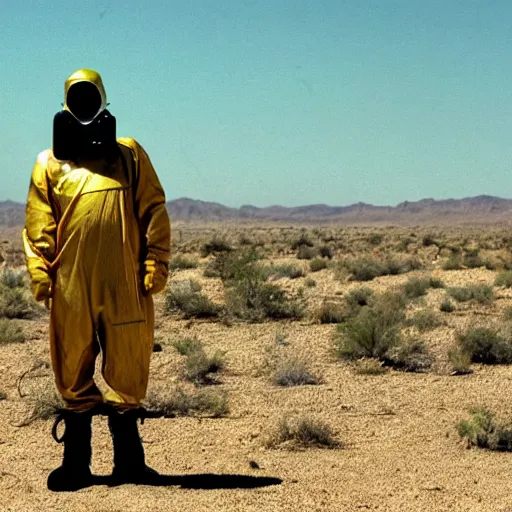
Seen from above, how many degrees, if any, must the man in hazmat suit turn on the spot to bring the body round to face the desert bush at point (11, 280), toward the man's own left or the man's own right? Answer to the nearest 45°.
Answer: approximately 180°

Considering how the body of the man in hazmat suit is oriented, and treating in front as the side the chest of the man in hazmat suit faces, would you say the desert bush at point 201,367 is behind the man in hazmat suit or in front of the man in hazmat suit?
behind

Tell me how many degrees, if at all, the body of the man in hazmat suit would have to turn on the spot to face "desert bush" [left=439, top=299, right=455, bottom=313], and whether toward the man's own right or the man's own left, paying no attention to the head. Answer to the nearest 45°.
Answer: approximately 135° to the man's own left

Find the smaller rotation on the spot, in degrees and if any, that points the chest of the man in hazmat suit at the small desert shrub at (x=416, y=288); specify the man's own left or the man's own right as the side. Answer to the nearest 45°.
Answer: approximately 135° to the man's own left

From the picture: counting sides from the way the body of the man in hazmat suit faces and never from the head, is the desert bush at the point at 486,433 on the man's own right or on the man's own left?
on the man's own left

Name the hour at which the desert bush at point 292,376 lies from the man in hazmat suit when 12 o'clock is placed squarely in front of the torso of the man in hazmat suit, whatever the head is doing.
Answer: The desert bush is roughly at 7 o'clock from the man in hazmat suit.

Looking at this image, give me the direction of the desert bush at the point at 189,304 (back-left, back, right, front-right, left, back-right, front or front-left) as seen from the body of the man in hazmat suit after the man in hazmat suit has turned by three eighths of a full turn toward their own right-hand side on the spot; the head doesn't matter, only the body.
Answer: front-right

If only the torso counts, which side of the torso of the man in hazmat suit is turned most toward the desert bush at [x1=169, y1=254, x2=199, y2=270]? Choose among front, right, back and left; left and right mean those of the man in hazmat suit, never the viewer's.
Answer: back

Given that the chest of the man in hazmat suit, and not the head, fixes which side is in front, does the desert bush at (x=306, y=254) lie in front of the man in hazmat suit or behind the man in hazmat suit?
behind

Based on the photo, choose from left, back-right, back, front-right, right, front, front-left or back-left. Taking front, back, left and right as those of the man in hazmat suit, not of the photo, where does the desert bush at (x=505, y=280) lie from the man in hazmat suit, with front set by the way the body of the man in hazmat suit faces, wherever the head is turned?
back-left

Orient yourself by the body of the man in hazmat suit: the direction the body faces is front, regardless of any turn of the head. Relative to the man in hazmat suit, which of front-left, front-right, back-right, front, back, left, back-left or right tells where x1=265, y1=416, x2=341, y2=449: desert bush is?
back-left

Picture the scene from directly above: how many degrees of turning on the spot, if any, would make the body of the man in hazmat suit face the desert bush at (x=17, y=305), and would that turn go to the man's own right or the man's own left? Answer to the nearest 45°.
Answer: approximately 180°

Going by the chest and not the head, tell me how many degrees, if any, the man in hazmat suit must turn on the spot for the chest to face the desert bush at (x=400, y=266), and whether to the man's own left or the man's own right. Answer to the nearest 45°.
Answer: approximately 135° to the man's own left

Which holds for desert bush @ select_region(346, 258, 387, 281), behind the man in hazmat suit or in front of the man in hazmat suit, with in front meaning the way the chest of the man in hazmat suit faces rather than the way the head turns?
behind

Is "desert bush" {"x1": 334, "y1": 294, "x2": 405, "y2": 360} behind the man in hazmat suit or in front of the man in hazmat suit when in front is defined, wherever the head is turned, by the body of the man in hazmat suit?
behind

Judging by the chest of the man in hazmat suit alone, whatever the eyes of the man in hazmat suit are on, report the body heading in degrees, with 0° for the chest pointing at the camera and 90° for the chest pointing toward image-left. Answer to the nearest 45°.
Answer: approximately 0°

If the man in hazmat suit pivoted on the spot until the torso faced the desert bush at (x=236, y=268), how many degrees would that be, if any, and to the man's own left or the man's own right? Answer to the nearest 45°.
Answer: approximately 180°

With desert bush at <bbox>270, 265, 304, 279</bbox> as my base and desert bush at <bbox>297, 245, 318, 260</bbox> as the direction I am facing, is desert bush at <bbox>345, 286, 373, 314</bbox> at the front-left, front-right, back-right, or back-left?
back-right
